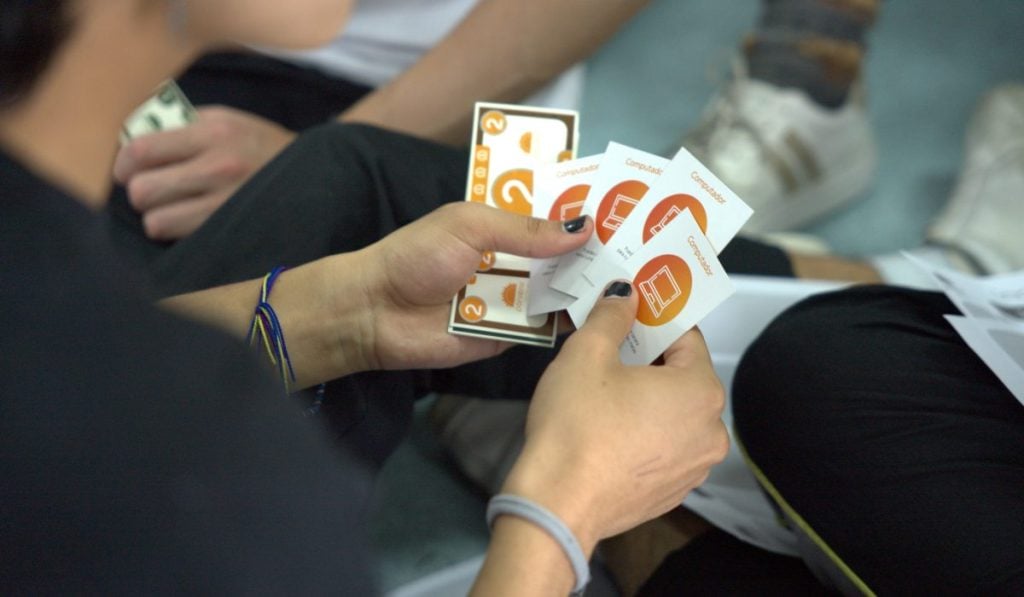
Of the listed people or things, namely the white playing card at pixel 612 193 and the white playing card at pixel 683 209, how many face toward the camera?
2

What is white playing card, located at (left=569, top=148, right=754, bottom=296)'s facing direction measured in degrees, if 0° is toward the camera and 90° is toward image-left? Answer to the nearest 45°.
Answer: approximately 0°
